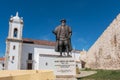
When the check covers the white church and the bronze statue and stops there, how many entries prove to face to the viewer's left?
1

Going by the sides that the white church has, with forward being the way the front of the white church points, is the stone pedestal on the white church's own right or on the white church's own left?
on the white church's own left

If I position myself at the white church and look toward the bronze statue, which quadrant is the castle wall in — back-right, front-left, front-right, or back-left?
front-left

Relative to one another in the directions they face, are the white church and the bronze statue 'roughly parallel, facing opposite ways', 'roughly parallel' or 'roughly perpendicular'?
roughly perpendicular

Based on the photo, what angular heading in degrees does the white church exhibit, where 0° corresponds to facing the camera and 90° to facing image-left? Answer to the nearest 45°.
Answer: approximately 90°

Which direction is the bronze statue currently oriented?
toward the camera

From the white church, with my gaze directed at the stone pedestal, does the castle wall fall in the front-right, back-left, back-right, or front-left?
front-left

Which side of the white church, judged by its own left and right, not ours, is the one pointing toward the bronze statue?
left
